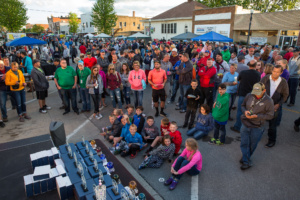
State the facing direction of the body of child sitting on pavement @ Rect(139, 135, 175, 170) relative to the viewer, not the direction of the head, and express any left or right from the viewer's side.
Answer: facing the viewer and to the left of the viewer

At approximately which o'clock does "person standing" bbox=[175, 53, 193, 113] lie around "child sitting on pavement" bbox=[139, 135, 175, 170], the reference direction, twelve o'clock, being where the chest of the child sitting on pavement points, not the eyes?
The person standing is roughly at 5 o'clock from the child sitting on pavement.

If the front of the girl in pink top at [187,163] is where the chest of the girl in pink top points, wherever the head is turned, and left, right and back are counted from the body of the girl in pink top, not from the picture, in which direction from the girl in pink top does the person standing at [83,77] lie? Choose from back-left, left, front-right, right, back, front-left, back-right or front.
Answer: right

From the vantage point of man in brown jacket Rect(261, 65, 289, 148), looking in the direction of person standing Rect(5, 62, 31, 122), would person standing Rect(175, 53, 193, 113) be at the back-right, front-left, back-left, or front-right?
front-right

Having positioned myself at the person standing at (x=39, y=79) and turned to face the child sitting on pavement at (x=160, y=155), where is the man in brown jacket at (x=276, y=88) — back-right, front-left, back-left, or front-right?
front-left

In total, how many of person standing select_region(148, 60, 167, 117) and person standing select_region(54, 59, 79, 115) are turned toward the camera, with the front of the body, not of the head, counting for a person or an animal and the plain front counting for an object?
2

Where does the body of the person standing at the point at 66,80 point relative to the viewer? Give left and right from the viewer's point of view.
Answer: facing the viewer

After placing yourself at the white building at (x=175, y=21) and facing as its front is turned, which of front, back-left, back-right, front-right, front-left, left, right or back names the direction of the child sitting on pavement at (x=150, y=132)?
front-left

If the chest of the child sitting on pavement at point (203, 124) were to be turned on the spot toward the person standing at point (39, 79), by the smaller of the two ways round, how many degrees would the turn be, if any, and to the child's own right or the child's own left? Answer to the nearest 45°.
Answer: approximately 45° to the child's own right

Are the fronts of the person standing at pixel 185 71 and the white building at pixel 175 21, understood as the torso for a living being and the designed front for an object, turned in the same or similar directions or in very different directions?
same or similar directions

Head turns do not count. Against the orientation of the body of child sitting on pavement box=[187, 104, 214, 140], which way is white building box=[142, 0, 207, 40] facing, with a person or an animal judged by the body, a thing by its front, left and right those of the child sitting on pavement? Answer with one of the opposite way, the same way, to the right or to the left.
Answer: the same way

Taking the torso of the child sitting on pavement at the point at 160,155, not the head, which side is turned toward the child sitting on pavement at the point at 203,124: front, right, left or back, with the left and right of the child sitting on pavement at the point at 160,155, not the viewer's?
back

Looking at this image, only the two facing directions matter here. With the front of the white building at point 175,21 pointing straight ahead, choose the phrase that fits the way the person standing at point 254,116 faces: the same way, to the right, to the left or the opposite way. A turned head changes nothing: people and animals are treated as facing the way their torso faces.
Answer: the same way

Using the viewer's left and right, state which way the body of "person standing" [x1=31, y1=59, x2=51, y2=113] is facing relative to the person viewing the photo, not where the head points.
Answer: facing the viewer and to the right of the viewer

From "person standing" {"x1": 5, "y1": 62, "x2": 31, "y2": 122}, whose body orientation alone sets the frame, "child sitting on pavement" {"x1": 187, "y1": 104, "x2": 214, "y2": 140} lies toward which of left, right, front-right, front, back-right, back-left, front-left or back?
front

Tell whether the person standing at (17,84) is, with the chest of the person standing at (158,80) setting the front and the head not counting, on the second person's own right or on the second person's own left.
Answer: on the second person's own right

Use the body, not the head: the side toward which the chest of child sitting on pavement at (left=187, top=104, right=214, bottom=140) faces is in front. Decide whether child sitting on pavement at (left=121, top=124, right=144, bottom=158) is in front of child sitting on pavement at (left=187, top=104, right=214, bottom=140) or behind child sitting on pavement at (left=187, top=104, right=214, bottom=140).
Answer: in front
